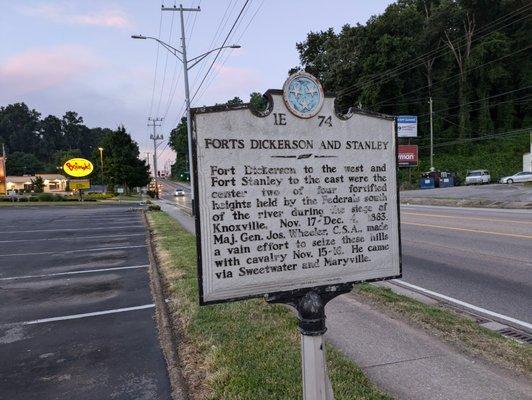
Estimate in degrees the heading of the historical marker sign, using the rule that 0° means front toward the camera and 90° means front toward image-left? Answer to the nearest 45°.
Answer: approximately 315°
